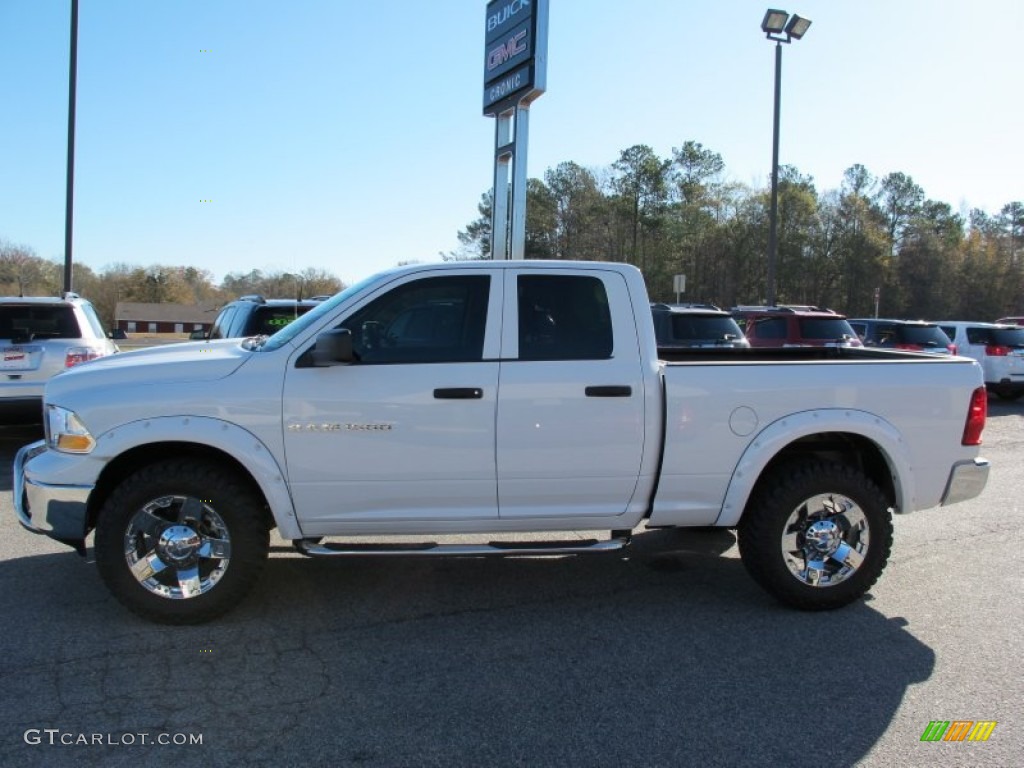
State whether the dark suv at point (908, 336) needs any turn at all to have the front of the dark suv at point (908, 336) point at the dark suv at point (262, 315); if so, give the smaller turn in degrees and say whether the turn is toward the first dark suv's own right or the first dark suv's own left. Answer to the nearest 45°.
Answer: approximately 90° to the first dark suv's own left

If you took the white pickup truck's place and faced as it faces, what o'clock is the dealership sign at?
The dealership sign is roughly at 3 o'clock from the white pickup truck.

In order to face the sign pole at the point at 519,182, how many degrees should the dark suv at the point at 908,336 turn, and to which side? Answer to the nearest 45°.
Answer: approximately 90° to its left

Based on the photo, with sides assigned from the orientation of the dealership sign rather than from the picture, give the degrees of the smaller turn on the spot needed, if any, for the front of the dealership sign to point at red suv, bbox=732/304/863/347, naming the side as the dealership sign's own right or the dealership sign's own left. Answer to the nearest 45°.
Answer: approximately 135° to the dealership sign's own left

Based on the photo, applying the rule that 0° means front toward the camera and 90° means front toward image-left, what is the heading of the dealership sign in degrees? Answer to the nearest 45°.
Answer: approximately 45°

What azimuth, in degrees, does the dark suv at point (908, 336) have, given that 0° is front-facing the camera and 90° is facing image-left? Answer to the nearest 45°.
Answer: approximately 135°

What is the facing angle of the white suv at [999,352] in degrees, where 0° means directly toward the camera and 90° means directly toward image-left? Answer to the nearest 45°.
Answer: approximately 135°

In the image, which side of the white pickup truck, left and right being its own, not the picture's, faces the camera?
left

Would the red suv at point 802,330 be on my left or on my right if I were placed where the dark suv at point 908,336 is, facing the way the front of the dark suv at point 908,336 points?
on my left
